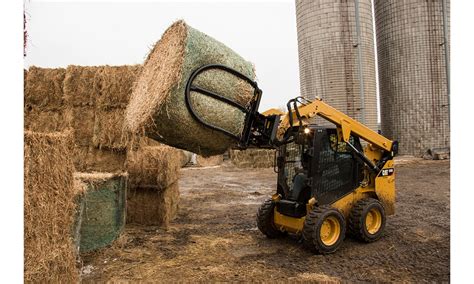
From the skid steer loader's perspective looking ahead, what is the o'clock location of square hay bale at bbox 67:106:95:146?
The square hay bale is roughly at 2 o'clock from the skid steer loader.

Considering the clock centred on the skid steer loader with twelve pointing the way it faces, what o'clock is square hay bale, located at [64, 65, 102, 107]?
The square hay bale is roughly at 2 o'clock from the skid steer loader.

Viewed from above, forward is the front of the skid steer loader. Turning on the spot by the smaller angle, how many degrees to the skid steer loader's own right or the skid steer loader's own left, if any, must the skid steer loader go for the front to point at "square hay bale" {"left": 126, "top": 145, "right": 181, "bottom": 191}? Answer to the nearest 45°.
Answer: approximately 45° to the skid steer loader's own right

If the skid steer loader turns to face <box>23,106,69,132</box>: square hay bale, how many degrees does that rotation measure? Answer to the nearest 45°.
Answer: approximately 45° to its right

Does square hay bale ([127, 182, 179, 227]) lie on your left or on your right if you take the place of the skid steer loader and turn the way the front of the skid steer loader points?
on your right

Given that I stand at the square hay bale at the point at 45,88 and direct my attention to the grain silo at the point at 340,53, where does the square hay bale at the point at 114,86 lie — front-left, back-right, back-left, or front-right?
front-right

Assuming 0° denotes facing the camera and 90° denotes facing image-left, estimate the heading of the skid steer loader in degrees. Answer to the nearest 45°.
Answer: approximately 45°

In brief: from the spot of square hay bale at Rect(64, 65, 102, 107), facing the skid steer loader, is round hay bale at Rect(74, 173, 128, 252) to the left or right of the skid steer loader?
right

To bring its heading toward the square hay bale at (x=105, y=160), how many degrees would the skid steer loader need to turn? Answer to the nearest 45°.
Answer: approximately 45° to its right

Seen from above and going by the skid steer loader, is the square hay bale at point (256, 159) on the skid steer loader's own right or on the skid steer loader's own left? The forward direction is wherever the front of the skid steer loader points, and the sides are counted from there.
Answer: on the skid steer loader's own right

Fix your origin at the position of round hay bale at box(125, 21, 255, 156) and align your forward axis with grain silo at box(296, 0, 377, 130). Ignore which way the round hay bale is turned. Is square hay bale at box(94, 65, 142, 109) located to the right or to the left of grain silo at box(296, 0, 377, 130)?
left

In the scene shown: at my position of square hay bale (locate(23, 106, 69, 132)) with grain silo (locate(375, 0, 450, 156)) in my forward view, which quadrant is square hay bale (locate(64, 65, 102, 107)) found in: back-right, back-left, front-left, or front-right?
front-right

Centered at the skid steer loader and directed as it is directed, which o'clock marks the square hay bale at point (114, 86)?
The square hay bale is roughly at 2 o'clock from the skid steer loader.
